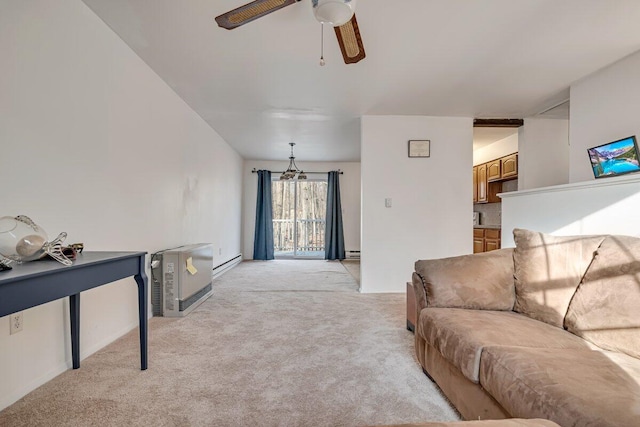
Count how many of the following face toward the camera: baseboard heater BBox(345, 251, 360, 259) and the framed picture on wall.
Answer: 2

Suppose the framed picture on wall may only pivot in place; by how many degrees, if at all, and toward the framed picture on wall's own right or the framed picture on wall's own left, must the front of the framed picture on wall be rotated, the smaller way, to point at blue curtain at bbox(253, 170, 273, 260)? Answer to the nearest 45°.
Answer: approximately 135° to the framed picture on wall's own right

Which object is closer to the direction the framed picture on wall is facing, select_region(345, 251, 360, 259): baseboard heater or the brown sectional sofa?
the brown sectional sofa

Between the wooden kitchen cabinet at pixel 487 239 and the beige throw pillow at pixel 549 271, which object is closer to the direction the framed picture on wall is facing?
the beige throw pillow

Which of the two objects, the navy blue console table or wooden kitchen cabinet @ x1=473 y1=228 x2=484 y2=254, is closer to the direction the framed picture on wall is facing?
the navy blue console table

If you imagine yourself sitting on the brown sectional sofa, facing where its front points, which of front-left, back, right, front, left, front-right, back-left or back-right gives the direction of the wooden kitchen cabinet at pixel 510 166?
back-right

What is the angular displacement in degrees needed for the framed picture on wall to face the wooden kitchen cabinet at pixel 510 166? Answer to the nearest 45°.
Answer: approximately 135° to its left

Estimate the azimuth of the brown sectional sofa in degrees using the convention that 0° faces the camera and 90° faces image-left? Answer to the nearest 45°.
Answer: approximately 45°

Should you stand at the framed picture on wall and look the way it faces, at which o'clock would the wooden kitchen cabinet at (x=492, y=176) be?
The wooden kitchen cabinet is roughly at 7 o'clock from the framed picture on wall.

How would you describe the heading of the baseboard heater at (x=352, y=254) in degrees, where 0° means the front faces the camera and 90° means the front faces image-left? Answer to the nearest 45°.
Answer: approximately 0°

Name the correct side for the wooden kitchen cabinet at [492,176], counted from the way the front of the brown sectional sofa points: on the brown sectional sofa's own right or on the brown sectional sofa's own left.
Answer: on the brown sectional sofa's own right

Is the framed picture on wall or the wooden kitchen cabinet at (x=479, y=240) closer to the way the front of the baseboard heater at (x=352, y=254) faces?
the framed picture on wall

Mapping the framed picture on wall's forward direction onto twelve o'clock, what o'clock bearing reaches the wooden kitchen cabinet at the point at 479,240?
The wooden kitchen cabinet is roughly at 7 o'clock from the framed picture on wall.
